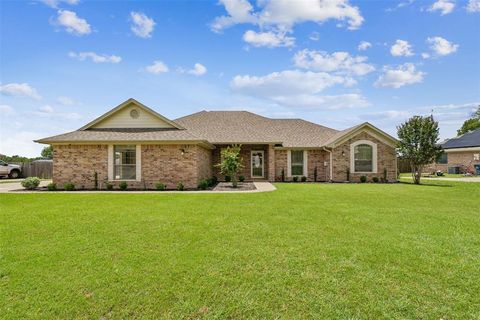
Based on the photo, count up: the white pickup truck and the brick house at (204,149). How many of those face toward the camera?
1

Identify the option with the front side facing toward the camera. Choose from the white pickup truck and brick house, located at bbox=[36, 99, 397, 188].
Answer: the brick house

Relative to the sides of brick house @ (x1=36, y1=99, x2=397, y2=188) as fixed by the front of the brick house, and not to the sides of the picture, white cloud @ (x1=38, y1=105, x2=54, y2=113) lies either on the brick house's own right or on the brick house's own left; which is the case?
on the brick house's own right

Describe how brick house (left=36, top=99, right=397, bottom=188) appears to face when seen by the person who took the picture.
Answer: facing the viewer
